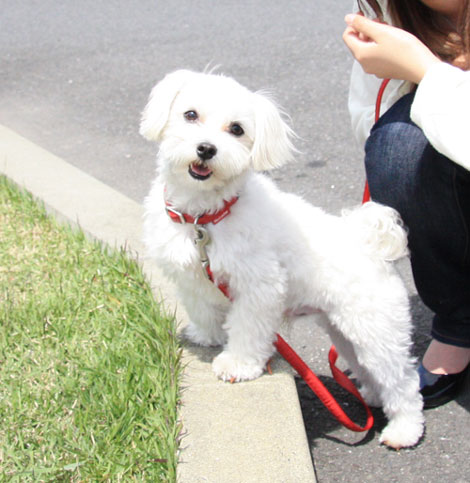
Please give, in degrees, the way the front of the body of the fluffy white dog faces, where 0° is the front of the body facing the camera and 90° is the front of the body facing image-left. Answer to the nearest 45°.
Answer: approximately 45°
